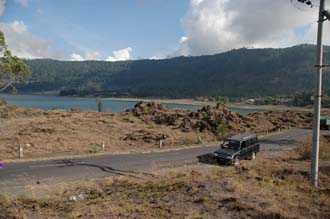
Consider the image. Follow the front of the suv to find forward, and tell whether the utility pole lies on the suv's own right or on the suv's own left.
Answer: on the suv's own left

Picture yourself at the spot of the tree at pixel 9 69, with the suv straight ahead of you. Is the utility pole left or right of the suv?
right

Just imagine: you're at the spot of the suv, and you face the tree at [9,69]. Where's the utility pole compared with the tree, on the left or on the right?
left

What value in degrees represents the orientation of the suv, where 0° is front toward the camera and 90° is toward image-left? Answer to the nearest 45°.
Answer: approximately 45°

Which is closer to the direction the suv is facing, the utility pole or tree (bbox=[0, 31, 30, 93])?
the tree
